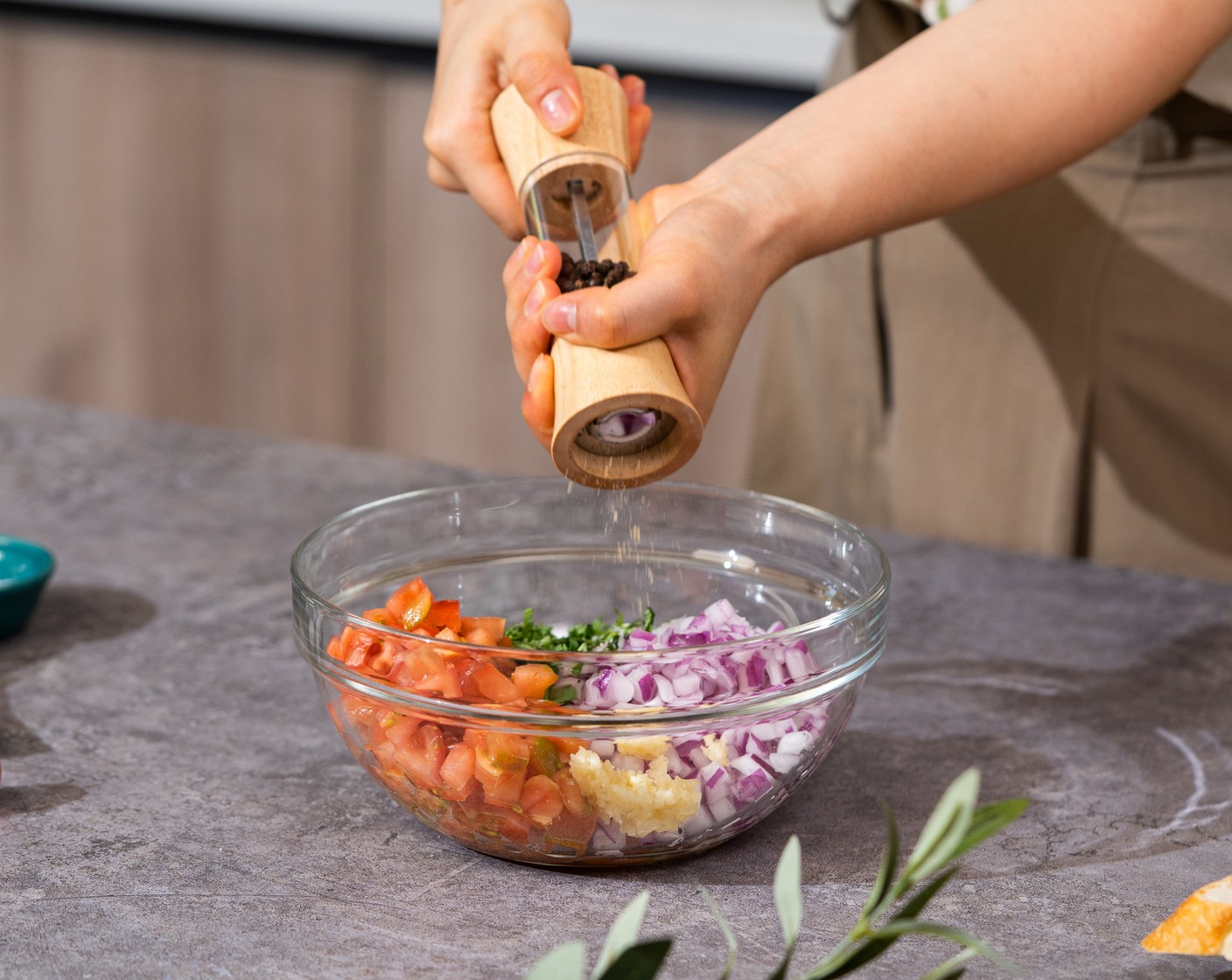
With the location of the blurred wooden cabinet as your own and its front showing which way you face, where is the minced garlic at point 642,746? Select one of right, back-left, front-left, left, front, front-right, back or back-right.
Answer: front

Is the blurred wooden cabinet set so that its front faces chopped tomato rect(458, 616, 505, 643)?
yes

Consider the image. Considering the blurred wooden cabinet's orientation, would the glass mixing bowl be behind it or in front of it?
in front

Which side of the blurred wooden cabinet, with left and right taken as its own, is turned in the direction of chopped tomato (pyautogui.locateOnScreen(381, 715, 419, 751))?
front

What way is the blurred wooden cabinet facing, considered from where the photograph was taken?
facing the viewer

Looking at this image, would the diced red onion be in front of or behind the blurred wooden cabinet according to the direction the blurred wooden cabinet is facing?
in front

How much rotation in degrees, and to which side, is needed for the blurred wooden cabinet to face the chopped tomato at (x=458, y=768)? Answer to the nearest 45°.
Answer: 0° — it already faces it

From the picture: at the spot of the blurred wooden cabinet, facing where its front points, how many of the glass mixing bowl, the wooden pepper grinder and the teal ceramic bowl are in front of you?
3

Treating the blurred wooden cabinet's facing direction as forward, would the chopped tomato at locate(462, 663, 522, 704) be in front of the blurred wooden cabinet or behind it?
in front

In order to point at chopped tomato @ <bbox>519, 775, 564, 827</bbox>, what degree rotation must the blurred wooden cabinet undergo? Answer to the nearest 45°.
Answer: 0° — it already faces it

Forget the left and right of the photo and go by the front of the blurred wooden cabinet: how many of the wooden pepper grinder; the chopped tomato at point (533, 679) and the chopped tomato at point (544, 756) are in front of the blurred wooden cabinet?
3

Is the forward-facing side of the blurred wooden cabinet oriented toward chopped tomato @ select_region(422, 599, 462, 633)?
yes

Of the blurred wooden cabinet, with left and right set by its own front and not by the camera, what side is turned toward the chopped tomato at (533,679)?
front
